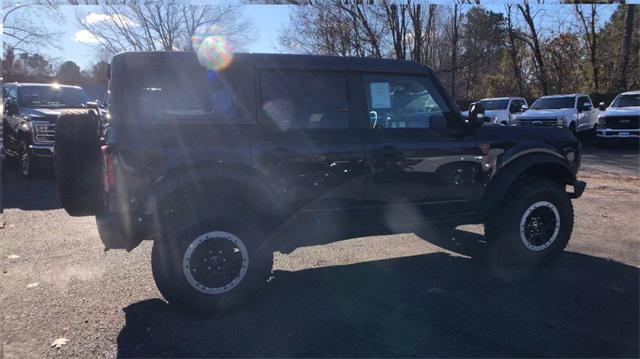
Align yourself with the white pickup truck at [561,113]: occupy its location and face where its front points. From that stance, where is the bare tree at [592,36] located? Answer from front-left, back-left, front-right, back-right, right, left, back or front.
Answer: back-right

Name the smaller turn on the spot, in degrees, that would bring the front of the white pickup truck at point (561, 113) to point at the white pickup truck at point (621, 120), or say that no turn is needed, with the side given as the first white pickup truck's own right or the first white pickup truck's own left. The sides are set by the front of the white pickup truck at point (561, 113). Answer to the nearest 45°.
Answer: approximately 135° to the first white pickup truck's own left

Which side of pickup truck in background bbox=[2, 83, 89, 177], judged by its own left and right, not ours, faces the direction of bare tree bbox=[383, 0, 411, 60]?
left

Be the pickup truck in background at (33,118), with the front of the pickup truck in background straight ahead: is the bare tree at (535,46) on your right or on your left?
on your left

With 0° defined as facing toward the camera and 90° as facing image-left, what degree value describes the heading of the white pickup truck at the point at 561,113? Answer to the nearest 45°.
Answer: approximately 45°
